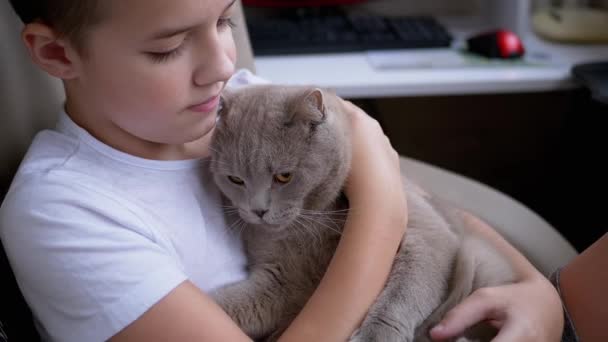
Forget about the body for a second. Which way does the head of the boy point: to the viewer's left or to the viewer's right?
to the viewer's right

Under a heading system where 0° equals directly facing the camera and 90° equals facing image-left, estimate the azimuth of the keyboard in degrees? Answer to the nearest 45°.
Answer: approximately 0°

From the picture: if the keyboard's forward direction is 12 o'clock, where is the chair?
The chair is roughly at 1 o'clock from the keyboard.

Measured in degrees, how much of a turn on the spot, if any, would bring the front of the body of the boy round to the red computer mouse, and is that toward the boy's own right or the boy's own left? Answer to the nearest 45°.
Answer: approximately 90° to the boy's own left

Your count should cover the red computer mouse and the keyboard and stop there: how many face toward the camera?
1

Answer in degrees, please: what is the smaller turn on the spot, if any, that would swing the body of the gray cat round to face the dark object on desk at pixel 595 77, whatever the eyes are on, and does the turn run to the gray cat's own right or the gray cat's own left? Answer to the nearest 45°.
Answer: approximately 180°
